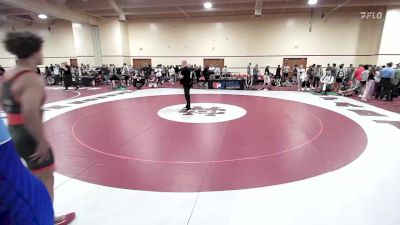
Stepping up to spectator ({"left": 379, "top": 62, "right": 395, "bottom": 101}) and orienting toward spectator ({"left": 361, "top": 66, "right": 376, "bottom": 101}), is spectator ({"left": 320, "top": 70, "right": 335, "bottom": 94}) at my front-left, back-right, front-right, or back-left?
front-right

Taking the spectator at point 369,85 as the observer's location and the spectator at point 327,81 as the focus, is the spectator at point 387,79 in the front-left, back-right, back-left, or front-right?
back-right

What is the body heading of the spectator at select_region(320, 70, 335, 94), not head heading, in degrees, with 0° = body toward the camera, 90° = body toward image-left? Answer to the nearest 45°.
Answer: approximately 45°

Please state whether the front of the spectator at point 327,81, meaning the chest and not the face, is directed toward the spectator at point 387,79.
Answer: no

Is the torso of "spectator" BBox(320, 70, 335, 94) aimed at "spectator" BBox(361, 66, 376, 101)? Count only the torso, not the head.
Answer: no
